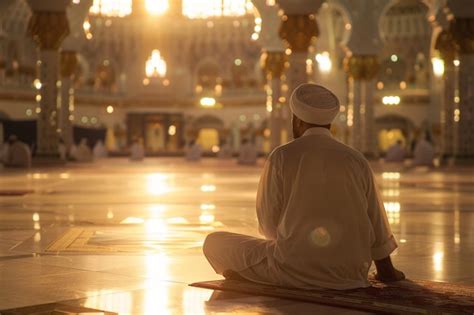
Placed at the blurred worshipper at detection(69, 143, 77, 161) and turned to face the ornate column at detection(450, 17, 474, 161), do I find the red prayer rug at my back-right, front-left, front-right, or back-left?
front-right

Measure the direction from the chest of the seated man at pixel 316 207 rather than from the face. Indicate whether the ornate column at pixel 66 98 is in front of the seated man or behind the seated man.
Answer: in front

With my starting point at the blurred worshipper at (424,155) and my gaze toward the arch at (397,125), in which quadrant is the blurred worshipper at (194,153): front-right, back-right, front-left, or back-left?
front-left

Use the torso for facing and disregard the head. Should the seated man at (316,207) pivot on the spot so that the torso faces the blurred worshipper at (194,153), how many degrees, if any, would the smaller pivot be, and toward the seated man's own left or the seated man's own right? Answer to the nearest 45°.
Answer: approximately 45° to the seated man's own right

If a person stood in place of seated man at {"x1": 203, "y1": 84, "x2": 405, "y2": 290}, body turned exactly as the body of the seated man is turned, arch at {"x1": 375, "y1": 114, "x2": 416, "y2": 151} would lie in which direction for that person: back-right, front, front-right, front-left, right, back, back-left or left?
front-right

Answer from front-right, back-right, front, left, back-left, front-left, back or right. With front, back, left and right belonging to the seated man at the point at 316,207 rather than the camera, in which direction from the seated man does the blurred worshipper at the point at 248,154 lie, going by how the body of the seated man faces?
front-right

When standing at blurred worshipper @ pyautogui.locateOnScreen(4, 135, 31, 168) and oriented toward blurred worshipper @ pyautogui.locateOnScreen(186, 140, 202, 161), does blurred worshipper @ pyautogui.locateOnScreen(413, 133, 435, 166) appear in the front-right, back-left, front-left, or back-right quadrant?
front-right

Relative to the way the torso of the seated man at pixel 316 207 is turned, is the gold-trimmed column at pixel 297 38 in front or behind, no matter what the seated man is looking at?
in front

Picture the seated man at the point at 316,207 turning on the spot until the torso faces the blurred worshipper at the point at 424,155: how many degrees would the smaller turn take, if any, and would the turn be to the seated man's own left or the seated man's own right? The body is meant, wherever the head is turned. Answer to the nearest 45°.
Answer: approximately 45° to the seated man's own right

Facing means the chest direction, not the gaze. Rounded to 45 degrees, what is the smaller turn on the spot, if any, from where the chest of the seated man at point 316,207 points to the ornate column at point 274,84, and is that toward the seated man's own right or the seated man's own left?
approximately 45° to the seated man's own right

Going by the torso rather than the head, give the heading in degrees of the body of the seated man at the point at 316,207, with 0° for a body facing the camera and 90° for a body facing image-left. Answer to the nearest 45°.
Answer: approximately 135°

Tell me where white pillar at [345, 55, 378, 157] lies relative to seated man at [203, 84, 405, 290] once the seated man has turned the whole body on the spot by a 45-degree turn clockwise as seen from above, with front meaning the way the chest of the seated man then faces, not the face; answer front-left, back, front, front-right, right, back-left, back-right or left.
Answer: front

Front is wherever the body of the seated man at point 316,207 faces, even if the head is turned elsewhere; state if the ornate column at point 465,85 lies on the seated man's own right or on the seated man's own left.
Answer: on the seated man's own right
